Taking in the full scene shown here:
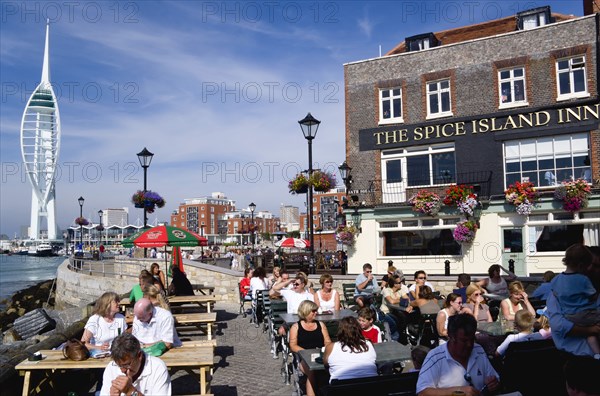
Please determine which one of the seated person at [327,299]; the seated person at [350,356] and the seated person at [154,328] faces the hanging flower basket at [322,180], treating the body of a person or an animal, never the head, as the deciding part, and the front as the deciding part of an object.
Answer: the seated person at [350,356]

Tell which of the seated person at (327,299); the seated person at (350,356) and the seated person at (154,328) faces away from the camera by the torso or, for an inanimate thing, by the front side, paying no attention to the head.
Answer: the seated person at (350,356)

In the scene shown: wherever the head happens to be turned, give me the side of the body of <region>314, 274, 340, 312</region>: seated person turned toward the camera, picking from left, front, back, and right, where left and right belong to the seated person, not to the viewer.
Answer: front

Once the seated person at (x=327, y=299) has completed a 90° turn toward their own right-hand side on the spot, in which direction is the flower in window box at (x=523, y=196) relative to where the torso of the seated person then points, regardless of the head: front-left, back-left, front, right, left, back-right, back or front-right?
back-right

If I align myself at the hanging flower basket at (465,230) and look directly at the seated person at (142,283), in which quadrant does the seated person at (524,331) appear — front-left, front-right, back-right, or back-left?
front-left

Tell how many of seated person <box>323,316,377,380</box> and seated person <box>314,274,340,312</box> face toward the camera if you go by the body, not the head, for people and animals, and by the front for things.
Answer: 1

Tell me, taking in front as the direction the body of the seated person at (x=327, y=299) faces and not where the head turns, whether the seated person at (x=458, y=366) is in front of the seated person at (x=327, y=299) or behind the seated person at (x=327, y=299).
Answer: in front

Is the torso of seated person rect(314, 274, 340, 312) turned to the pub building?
no

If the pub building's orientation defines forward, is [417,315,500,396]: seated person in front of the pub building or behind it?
in front

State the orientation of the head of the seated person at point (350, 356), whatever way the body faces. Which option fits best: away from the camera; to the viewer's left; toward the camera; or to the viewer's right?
away from the camera

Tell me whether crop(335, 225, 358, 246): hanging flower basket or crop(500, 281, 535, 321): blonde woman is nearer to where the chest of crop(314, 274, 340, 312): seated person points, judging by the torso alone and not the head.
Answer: the blonde woman

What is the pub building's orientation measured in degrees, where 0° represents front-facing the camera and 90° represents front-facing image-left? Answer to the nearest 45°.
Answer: approximately 45°

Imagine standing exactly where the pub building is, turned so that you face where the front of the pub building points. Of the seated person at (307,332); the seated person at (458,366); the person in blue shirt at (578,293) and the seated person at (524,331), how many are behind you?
0

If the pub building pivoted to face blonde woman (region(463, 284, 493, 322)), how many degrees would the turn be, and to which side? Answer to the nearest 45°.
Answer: approximately 45° to its left

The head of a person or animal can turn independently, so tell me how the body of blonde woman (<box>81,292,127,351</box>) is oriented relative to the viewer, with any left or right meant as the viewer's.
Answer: facing the viewer and to the right of the viewer

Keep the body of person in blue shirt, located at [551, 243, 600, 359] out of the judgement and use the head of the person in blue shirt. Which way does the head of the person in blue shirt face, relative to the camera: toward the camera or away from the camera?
away from the camera

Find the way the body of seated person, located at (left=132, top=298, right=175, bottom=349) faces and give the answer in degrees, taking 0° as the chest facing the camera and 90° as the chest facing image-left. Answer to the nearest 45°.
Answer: approximately 45°

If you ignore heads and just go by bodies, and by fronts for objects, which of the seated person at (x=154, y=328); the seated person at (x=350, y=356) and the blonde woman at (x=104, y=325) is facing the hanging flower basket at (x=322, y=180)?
the seated person at (x=350, y=356)

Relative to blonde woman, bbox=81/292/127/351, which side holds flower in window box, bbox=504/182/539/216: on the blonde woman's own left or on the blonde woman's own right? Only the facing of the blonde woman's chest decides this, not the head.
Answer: on the blonde woman's own left

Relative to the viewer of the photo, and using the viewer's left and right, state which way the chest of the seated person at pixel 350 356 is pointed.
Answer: facing away from the viewer
